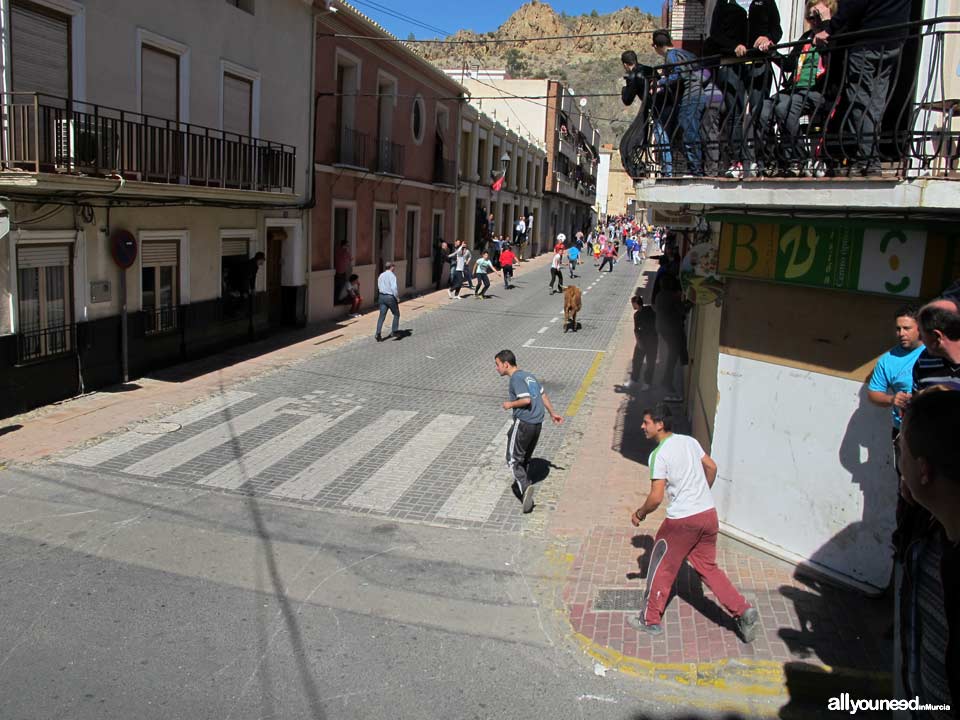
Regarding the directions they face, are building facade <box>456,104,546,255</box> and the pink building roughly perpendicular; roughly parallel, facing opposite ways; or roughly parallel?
roughly parallel

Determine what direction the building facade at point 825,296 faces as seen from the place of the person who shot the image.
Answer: facing the viewer and to the left of the viewer

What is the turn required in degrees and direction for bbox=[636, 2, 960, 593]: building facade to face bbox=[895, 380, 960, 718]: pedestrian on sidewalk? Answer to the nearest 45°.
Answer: approximately 45° to its left

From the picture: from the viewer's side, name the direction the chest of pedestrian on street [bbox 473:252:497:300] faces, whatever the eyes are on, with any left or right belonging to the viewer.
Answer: facing the viewer and to the right of the viewer

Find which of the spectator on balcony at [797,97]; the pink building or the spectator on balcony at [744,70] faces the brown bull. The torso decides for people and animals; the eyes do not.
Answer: the pink building

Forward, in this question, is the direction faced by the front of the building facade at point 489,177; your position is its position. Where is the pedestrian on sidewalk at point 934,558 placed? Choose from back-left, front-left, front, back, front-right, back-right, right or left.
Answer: front-right

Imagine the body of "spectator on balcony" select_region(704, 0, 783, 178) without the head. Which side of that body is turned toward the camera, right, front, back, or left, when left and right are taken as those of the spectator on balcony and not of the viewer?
front

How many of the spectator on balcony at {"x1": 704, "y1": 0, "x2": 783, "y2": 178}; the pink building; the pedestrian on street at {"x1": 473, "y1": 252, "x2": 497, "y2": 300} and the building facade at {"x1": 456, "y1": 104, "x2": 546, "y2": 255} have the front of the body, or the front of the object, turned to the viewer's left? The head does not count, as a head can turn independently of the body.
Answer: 0

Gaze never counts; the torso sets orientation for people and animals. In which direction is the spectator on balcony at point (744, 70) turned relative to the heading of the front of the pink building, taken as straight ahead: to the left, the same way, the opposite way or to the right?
to the right
